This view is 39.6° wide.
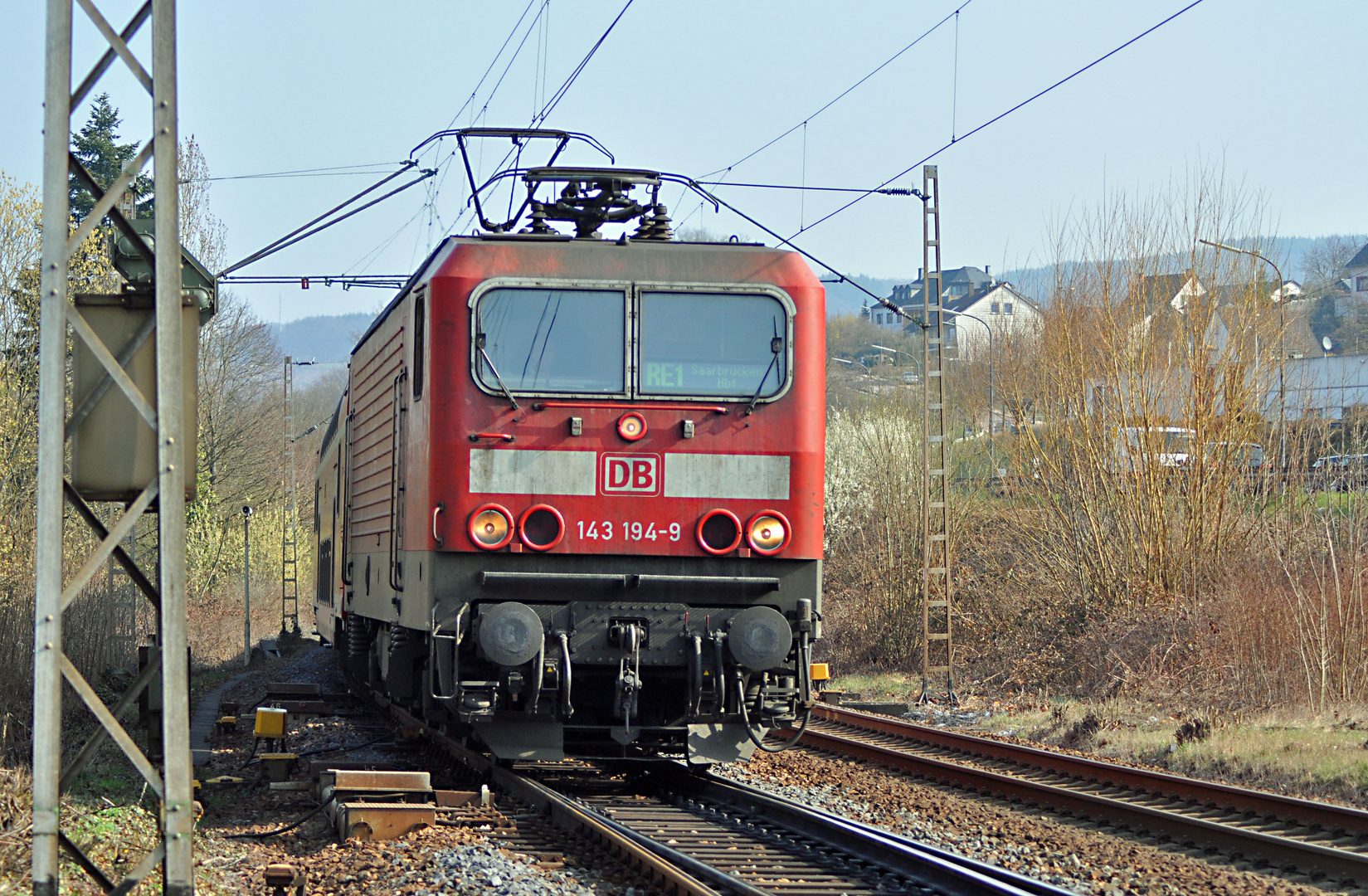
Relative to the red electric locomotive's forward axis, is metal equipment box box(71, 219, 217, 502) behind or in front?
in front

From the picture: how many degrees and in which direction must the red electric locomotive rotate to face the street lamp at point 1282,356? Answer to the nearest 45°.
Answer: approximately 135° to its left

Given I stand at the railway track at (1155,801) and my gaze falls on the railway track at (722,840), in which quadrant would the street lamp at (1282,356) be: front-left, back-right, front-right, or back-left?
back-right

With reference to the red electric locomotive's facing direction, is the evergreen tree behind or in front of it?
behind

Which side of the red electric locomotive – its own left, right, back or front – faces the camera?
front

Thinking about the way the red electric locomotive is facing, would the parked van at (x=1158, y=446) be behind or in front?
behind

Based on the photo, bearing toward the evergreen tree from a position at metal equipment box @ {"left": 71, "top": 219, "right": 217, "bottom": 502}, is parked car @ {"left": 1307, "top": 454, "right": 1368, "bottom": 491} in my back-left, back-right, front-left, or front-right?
front-right

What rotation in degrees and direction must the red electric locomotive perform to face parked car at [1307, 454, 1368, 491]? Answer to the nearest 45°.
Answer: approximately 135° to its left

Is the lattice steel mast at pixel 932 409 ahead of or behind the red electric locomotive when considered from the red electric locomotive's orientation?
behind

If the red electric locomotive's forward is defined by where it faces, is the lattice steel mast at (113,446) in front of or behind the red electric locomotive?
in front
